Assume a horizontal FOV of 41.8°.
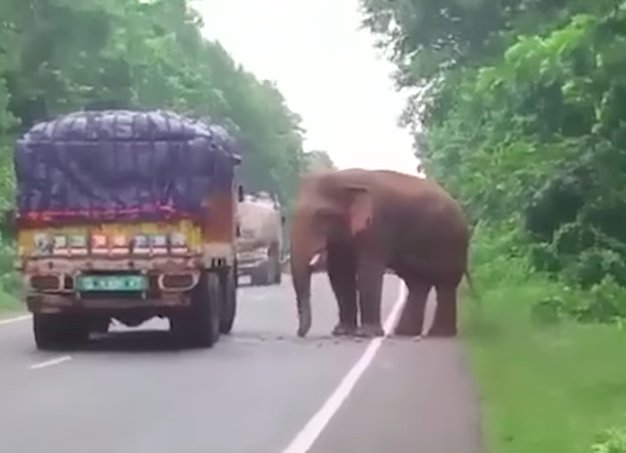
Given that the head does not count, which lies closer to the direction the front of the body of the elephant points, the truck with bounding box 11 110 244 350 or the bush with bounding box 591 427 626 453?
the truck

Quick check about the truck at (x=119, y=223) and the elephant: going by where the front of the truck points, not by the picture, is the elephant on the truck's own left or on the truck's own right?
on the truck's own right

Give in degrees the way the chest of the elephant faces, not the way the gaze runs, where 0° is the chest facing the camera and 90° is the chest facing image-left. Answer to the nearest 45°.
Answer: approximately 90°

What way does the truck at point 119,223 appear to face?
away from the camera

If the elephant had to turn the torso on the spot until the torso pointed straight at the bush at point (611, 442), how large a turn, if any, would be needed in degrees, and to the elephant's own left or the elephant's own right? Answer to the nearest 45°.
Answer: approximately 90° to the elephant's own left

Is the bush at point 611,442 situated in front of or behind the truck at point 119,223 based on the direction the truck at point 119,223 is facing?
behind

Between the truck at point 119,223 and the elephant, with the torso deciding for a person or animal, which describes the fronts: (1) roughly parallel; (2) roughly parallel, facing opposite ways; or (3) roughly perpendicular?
roughly perpendicular

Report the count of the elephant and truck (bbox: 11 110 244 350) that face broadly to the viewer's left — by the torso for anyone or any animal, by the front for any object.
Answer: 1

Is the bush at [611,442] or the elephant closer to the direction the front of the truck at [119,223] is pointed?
the elephant

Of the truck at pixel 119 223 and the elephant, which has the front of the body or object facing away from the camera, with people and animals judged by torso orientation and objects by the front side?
the truck
